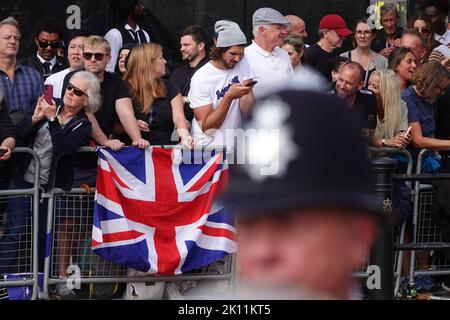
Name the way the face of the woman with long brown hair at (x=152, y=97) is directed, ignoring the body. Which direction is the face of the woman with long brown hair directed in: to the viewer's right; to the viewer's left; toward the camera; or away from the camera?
to the viewer's right

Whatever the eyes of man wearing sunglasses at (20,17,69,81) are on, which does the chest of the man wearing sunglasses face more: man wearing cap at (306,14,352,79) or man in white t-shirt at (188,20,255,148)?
the man in white t-shirt

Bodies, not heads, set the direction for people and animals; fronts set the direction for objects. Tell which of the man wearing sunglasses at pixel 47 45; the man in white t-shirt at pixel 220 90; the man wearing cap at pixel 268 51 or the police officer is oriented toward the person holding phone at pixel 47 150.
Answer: the man wearing sunglasses

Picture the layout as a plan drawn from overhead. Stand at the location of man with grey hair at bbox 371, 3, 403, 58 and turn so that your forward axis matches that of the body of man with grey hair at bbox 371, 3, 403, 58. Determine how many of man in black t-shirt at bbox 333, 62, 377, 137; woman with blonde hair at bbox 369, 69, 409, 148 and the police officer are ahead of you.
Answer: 3

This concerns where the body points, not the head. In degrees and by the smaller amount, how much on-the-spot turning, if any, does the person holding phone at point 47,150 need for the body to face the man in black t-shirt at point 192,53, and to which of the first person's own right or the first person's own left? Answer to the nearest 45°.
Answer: approximately 180°

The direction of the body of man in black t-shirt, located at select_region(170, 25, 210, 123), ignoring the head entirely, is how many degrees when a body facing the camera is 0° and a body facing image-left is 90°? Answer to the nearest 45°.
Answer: approximately 45°

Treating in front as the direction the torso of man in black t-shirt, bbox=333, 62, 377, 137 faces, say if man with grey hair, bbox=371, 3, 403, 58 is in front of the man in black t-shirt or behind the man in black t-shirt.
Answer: behind

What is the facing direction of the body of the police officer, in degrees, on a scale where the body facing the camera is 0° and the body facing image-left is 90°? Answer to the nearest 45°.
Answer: approximately 45°

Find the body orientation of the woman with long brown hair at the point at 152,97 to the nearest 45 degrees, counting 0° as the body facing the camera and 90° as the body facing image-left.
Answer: approximately 315°
